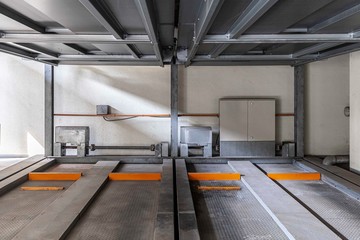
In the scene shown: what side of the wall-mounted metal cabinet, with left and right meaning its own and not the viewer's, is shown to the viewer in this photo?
front

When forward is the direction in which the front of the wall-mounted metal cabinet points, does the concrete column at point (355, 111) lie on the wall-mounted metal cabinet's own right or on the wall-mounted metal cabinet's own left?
on the wall-mounted metal cabinet's own left

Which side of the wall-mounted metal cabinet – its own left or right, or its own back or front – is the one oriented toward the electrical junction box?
right

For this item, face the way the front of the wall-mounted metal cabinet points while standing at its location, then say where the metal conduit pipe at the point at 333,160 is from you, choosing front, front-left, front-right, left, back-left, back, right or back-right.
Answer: left

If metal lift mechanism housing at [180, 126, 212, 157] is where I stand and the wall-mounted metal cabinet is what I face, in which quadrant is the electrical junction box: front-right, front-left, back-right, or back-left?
back-left

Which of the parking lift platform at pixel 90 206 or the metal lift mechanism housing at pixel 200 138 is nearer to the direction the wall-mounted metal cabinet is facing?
the parking lift platform

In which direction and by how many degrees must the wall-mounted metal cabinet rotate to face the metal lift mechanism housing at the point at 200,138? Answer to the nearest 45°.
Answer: approximately 45° to its right

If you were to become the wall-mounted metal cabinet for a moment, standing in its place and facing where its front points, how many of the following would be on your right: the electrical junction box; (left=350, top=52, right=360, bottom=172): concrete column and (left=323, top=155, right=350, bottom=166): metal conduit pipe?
1

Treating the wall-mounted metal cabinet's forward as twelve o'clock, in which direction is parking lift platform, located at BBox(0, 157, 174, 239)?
The parking lift platform is roughly at 1 o'clock from the wall-mounted metal cabinet.
